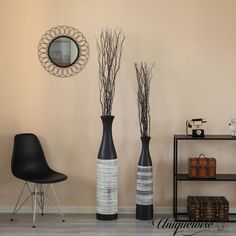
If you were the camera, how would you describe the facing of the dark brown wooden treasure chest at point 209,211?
facing the viewer

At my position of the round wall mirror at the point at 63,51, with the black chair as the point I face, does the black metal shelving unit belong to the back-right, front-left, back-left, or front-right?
back-left

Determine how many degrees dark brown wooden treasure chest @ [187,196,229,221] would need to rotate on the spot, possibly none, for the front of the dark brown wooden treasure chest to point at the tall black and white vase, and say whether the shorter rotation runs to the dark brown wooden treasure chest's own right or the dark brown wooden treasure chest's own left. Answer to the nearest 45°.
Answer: approximately 90° to the dark brown wooden treasure chest's own right

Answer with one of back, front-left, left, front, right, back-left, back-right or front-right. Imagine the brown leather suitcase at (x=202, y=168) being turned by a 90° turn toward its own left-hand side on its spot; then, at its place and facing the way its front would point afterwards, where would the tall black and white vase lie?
back

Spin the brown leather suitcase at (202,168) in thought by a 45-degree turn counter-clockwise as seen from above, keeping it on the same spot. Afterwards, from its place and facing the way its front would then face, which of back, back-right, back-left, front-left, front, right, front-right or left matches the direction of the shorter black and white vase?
back-right

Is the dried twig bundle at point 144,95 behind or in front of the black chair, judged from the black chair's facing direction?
in front

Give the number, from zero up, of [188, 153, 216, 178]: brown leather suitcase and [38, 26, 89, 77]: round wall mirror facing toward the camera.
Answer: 2

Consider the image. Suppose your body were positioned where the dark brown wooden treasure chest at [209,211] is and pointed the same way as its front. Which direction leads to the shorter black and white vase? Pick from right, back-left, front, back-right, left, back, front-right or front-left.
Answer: right

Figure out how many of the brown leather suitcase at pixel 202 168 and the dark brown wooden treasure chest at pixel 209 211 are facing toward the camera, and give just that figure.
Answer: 2

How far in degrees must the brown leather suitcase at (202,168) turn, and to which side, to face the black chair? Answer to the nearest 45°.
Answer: approximately 90° to its right

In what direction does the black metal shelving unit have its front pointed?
toward the camera
